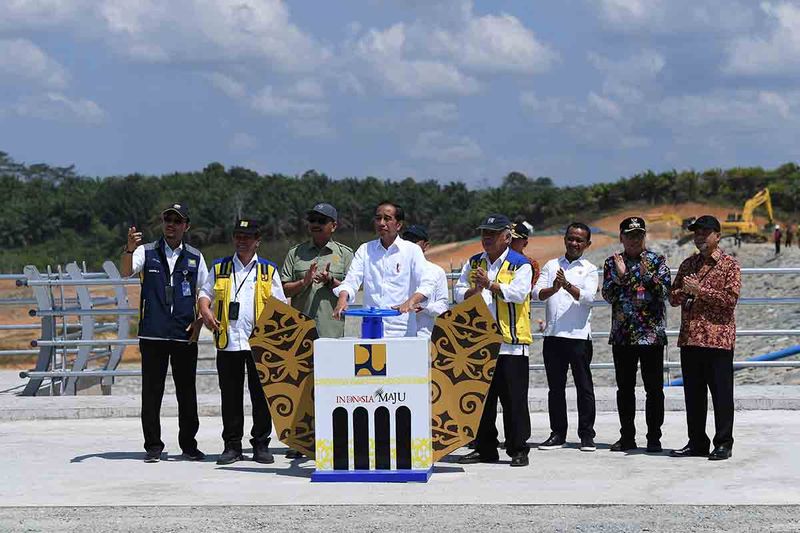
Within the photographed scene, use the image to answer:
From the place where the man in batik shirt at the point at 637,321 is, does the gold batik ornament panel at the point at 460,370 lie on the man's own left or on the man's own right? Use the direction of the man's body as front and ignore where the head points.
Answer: on the man's own right

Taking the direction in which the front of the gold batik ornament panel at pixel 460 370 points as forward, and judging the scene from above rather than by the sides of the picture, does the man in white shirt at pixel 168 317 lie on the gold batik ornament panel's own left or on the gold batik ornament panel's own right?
on the gold batik ornament panel's own right

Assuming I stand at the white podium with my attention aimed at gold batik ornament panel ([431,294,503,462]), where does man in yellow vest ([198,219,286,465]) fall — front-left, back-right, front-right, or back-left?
back-left

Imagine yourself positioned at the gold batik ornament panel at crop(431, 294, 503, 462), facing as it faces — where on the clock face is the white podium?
The white podium is roughly at 2 o'clock from the gold batik ornament panel.

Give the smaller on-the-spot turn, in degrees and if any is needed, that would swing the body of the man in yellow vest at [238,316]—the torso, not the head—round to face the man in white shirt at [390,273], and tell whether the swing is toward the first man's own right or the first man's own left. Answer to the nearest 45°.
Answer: approximately 90° to the first man's own left

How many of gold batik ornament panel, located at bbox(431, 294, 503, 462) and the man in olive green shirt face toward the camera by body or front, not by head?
2
